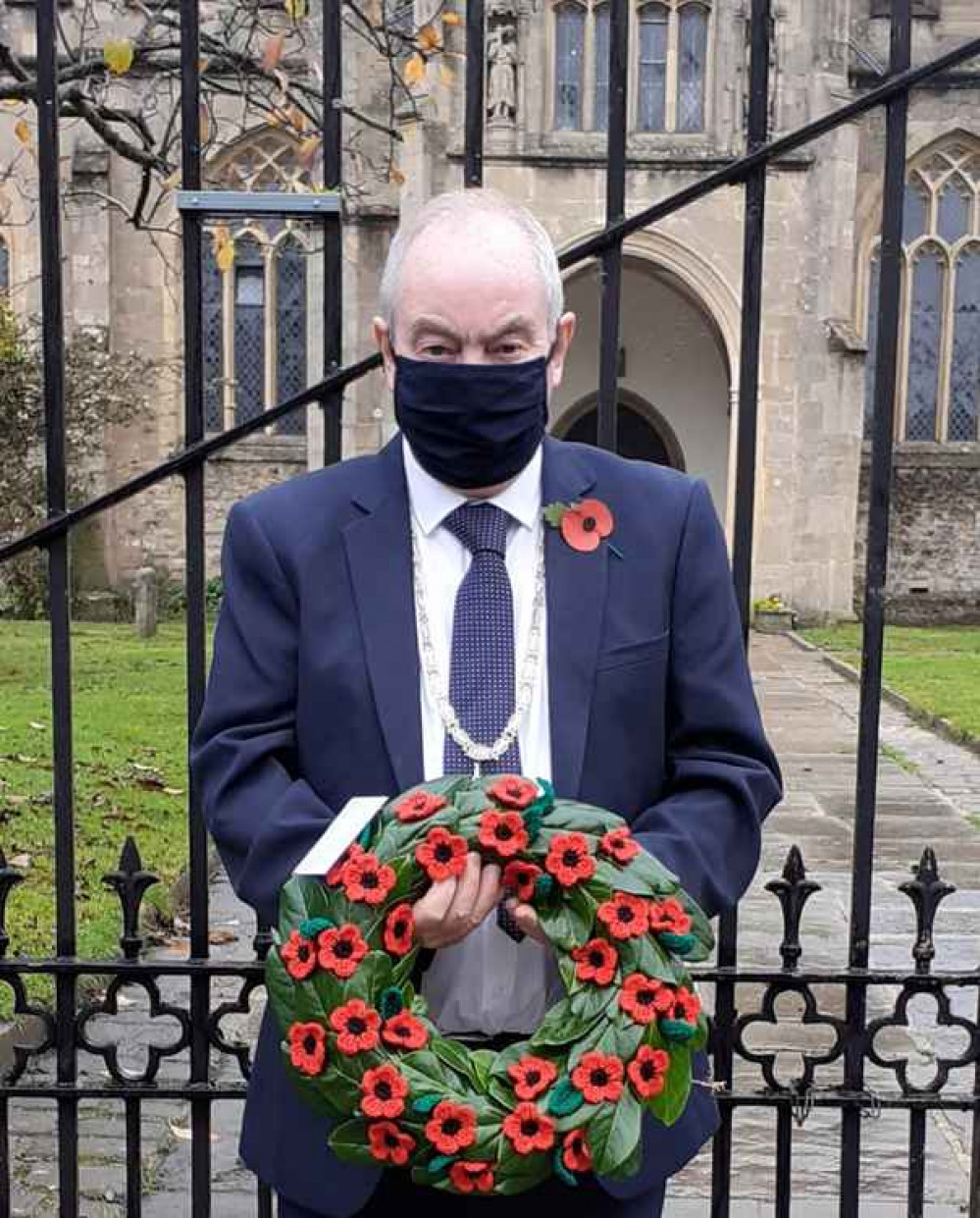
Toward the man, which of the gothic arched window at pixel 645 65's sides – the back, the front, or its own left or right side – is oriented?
front

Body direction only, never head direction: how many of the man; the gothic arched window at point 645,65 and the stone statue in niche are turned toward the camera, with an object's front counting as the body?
3

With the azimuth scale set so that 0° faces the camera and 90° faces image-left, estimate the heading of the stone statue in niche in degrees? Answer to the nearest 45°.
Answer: approximately 0°

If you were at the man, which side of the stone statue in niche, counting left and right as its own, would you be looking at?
front

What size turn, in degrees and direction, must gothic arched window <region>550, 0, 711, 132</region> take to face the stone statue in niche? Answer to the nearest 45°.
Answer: approximately 45° to its right

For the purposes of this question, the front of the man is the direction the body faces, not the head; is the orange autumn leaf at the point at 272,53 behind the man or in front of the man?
behind

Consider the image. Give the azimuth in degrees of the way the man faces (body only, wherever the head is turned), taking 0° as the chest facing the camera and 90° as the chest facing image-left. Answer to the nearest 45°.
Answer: approximately 0°

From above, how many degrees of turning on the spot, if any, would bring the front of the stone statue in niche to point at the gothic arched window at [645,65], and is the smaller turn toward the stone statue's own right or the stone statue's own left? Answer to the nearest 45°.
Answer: approximately 135° to the stone statue's own left

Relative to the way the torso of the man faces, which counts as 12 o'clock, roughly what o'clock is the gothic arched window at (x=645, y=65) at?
The gothic arched window is roughly at 6 o'clock from the man.
